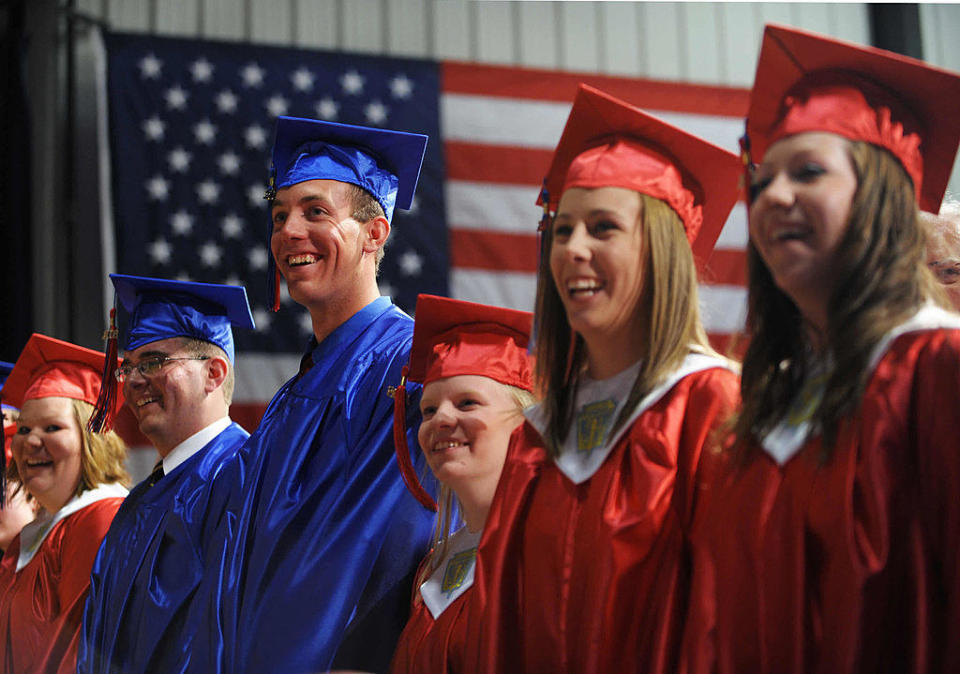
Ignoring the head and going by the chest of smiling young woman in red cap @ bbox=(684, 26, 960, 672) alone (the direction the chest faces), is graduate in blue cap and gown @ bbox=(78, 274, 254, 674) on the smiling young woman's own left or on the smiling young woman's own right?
on the smiling young woman's own right

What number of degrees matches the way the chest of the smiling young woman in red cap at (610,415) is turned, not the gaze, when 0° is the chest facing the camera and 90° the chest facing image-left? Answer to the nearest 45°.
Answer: approximately 45°

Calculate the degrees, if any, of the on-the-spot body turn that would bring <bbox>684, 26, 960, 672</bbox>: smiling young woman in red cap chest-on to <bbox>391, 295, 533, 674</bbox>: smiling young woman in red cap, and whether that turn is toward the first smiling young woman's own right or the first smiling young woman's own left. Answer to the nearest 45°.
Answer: approximately 90° to the first smiling young woman's own right

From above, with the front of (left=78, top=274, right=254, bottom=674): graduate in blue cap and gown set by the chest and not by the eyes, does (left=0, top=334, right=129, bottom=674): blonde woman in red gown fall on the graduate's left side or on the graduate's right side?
on the graduate's right side

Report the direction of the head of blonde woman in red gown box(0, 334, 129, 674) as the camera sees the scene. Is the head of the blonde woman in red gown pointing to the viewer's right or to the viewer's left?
to the viewer's left

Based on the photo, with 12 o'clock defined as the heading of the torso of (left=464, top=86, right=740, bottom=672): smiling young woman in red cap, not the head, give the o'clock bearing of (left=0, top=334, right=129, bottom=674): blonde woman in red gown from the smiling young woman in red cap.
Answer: The blonde woman in red gown is roughly at 3 o'clock from the smiling young woman in red cap.

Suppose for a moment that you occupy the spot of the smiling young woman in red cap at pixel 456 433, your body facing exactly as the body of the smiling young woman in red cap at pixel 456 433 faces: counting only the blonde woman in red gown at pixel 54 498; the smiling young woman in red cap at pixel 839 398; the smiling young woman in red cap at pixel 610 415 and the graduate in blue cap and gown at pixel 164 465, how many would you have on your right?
2

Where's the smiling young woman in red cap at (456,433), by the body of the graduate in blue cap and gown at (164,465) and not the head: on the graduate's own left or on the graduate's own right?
on the graduate's own left

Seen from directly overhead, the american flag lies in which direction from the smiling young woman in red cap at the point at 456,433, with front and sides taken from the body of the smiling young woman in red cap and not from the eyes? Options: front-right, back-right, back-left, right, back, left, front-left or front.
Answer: back-right
